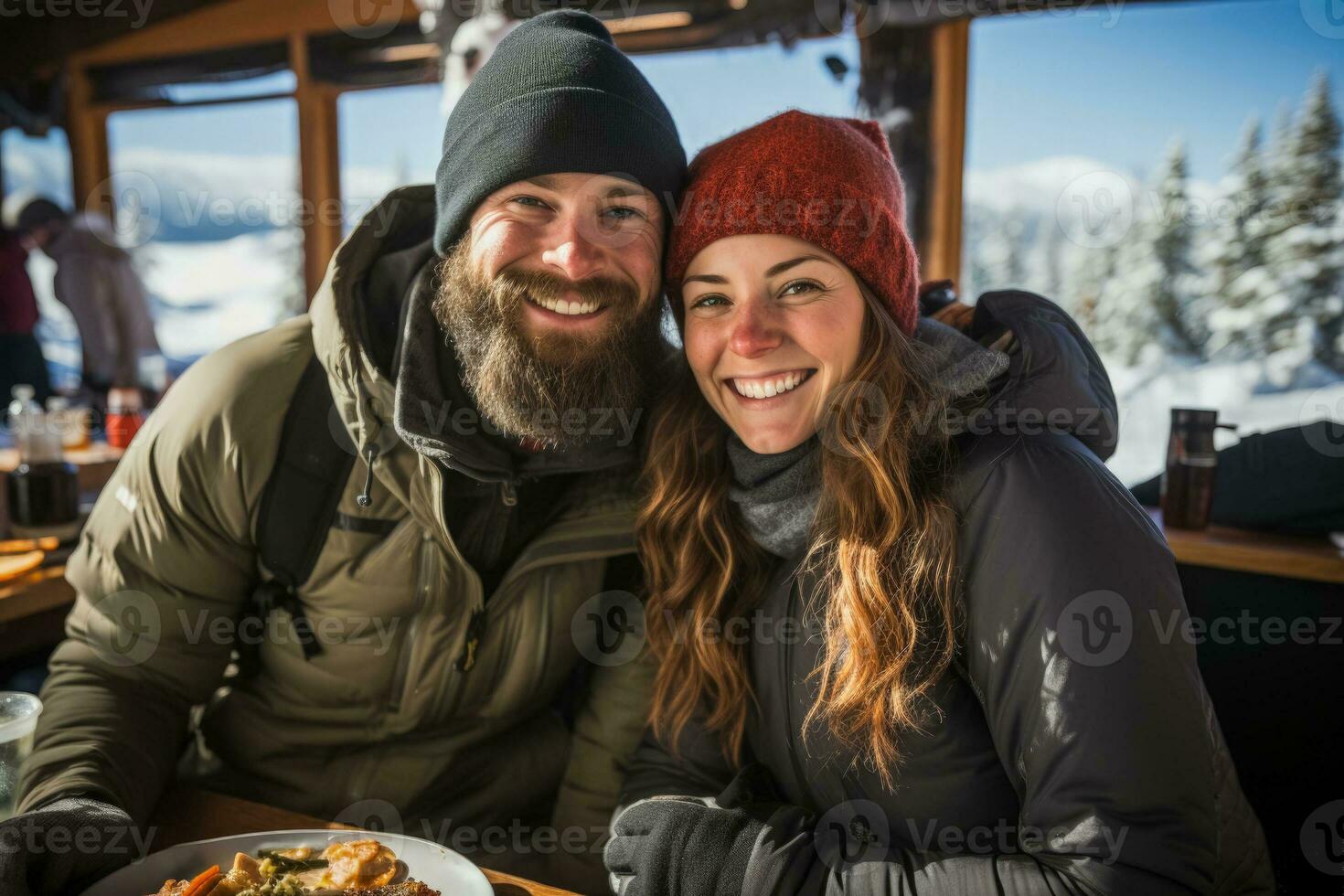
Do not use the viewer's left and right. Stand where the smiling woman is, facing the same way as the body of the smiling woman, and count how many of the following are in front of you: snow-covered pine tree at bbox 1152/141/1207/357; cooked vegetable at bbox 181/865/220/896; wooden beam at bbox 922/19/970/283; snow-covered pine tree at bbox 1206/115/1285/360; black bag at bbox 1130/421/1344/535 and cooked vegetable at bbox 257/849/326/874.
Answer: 2

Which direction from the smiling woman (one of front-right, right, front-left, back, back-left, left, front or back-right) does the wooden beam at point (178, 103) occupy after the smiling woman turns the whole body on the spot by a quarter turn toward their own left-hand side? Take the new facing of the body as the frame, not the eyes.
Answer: back

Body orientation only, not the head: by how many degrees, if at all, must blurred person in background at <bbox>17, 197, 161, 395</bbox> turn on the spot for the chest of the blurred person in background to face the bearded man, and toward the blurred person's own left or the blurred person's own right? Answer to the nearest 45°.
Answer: approximately 90° to the blurred person's own left

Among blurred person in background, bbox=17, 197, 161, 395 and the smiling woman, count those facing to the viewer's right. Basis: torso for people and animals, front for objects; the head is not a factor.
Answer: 0

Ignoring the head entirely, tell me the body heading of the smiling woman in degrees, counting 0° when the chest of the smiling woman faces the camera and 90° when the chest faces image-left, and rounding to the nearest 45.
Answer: approximately 45°

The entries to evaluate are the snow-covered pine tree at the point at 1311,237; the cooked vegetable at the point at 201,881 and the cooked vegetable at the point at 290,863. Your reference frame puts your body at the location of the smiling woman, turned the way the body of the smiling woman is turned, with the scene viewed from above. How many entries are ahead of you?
2

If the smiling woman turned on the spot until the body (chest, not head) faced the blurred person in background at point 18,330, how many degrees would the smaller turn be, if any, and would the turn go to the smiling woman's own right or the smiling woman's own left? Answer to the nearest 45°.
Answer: approximately 90° to the smiling woman's own right

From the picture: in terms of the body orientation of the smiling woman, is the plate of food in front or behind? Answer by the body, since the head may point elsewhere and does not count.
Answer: in front

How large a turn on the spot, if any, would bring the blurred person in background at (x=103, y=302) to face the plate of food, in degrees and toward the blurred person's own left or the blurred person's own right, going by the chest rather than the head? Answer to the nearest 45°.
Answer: approximately 90° to the blurred person's own left

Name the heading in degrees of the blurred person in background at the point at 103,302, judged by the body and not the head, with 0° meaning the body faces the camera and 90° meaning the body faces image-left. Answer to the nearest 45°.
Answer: approximately 90°

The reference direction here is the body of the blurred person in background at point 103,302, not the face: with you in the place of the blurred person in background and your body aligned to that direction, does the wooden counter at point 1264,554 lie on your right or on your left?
on your left

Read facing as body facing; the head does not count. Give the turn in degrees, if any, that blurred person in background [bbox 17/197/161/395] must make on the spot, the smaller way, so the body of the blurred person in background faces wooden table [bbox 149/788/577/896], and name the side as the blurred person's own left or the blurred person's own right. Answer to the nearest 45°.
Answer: approximately 90° to the blurred person's own left
